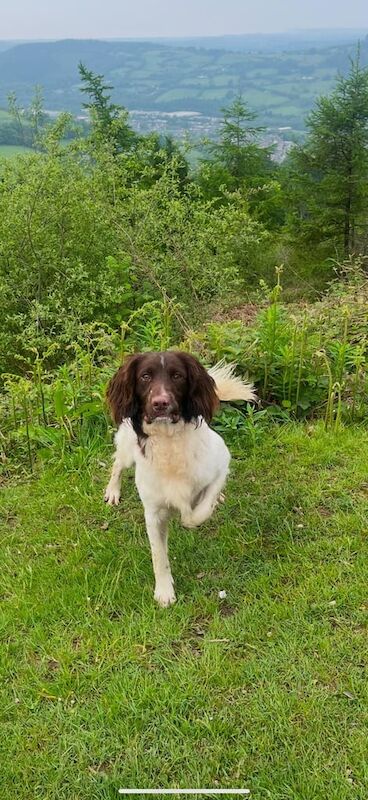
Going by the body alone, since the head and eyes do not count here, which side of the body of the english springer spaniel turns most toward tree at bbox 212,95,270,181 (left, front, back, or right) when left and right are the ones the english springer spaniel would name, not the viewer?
back

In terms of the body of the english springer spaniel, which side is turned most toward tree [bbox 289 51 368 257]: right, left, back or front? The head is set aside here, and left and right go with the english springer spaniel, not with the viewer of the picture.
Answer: back

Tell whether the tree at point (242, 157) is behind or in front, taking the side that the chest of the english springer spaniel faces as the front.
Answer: behind

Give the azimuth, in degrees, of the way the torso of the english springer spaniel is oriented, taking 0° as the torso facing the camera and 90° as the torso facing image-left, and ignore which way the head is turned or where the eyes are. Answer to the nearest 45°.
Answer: approximately 0°
